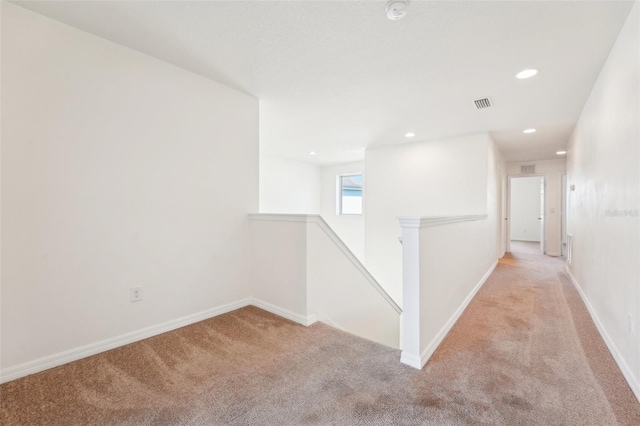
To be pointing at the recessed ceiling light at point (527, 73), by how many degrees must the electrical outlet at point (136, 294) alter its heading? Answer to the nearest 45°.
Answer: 0° — it already faces it

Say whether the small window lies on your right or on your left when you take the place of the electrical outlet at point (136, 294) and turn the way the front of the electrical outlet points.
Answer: on your left

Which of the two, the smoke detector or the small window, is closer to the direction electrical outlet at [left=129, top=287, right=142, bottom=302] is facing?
the smoke detector

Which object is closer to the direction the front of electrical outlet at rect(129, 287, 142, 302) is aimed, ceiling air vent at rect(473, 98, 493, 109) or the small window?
the ceiling air vent

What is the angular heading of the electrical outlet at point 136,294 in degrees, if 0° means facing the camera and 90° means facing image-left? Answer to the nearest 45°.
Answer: approximately 315°

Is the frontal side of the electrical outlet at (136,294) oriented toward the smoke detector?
yes

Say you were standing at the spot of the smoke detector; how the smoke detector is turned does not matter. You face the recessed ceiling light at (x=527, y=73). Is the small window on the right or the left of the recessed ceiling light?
left
